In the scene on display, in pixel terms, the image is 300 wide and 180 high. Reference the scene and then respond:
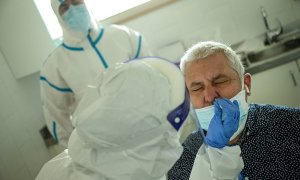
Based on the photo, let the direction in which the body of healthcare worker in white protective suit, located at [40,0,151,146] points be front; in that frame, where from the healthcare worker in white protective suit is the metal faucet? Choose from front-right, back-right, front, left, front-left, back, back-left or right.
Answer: left

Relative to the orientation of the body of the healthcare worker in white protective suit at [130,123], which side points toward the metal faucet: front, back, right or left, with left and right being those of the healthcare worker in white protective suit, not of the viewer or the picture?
front

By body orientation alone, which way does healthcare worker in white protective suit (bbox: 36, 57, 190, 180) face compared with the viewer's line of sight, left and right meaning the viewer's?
facing away from the viewer and to the right of the viewer

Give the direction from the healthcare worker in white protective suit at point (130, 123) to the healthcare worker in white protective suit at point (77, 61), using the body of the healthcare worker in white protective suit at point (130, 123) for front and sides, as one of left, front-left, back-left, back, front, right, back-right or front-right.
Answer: front-left

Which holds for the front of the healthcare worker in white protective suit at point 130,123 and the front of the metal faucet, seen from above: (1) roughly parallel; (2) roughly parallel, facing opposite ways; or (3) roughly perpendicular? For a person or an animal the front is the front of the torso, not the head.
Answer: roughly perpendicular

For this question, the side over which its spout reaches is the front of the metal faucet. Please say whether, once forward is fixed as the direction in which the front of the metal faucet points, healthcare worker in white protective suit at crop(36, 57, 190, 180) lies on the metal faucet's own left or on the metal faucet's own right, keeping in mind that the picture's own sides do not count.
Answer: on the metal faucet's own right

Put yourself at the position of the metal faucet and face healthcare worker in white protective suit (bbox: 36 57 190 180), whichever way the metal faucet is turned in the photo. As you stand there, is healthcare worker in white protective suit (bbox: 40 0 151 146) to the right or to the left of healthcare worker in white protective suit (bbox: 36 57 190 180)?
right

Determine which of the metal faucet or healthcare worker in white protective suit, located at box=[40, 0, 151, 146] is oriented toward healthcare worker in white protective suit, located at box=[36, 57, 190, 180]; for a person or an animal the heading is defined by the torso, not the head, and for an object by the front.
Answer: healthcare worker in white protective suit, located at box=[40, 0, 151, 146]

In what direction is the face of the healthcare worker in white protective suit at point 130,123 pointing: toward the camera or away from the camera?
away from the camera

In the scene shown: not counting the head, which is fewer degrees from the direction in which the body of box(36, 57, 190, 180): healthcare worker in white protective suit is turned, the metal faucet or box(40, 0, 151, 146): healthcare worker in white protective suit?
the metal faucet
